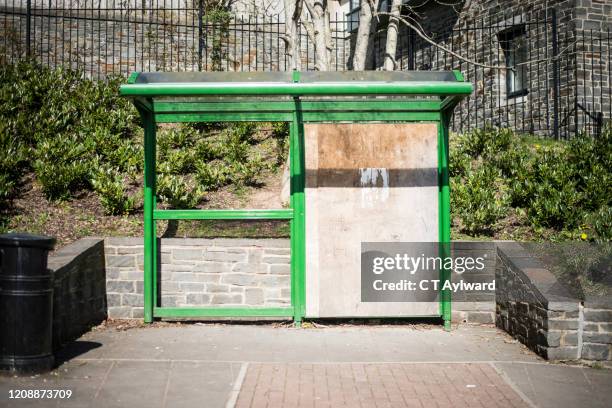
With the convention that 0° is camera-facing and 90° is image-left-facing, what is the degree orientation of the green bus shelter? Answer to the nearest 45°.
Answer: approximately 0°

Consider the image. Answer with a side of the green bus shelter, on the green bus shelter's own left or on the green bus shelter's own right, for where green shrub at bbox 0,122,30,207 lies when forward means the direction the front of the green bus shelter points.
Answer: on the green bus shelter's own right

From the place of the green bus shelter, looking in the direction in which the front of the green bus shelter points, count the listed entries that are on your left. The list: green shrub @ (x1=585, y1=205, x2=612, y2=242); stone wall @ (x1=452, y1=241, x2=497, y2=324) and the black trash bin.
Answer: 2

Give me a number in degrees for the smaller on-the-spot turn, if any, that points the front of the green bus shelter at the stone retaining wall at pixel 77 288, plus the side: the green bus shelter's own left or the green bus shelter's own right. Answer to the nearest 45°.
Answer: approximately 90° to the green bus shelter's own right

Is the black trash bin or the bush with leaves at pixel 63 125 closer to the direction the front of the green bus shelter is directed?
the black trash bin

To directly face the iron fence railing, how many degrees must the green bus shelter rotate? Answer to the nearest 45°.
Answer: approximately 135° to its left

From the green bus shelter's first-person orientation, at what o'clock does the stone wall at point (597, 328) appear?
The stone wall is roughly at 10 o'clock from the green bus shelter.

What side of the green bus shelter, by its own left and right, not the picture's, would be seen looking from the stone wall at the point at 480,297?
left

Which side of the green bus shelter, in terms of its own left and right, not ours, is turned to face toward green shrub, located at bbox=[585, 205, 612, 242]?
left

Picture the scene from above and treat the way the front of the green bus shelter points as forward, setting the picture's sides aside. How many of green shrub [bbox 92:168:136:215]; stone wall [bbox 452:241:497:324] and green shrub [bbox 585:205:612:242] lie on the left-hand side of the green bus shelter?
2

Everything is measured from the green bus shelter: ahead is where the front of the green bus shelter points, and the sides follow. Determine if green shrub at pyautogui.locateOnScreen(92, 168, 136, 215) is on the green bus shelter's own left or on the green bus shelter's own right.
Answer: on the green bus shelter's own right

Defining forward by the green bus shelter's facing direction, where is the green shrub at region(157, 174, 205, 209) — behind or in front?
behind

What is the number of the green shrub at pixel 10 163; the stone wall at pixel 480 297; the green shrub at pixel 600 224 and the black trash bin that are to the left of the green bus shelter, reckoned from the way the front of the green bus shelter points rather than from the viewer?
2
